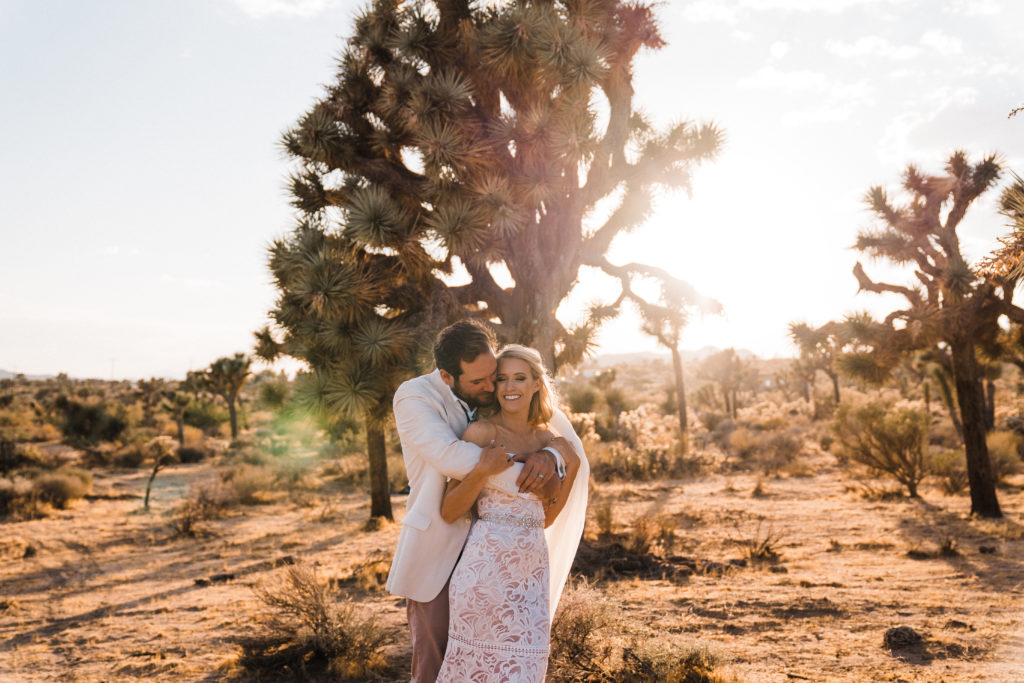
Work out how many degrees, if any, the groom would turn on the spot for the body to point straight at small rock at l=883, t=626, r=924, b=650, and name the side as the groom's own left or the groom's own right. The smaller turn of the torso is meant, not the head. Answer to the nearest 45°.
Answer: approximately 90° to the groom's own left

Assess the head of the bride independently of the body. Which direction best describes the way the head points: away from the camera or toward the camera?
toward the camera

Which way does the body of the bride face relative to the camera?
toward the camera

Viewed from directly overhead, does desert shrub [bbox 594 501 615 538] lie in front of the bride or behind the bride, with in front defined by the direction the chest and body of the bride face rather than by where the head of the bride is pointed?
behind

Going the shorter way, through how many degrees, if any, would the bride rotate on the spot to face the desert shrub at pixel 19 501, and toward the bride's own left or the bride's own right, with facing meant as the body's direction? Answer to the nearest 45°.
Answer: approximately 135° to the bride's own right

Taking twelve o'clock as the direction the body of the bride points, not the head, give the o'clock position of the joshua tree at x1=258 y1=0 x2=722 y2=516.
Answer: The joshua tree is roughly at 6 o'clock from the bride.

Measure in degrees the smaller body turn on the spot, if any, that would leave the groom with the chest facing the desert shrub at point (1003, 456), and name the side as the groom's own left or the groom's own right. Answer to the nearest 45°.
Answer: approximately 90° to the groom's own left

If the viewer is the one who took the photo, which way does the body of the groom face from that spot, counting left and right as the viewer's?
facing the viewer and to the right of the viewer
